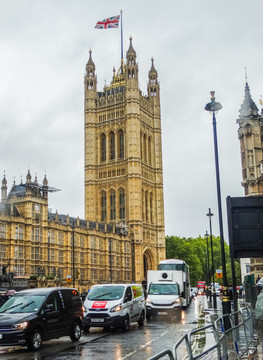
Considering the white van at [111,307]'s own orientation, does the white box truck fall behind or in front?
behind

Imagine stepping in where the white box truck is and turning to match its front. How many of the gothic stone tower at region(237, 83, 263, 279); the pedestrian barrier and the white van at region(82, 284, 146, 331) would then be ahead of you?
2

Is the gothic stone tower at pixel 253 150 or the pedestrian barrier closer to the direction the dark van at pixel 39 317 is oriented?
the pedestrian barrier

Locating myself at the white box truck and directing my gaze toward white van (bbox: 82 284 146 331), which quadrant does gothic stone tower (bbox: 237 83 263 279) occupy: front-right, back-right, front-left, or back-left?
back-left

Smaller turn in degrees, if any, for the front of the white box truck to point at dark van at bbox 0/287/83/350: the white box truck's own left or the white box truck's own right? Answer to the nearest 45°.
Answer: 0° — it already faces it

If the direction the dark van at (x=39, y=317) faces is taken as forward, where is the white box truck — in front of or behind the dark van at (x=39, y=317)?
behind

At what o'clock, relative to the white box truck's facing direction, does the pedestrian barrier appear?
The pedestrian barrier is roughly at 12 o'clock from the white box truck.

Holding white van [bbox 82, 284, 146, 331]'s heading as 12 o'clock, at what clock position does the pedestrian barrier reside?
The pedestrian barrier is roughly at 10 o'clock from the white van.

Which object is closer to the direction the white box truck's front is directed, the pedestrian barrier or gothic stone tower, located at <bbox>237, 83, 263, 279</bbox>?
the pedestrian barrier

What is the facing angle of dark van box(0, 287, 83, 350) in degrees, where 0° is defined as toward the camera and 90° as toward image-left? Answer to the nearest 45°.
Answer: approximately 45°

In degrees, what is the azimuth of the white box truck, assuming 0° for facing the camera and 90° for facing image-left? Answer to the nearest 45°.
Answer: approximately 0°
